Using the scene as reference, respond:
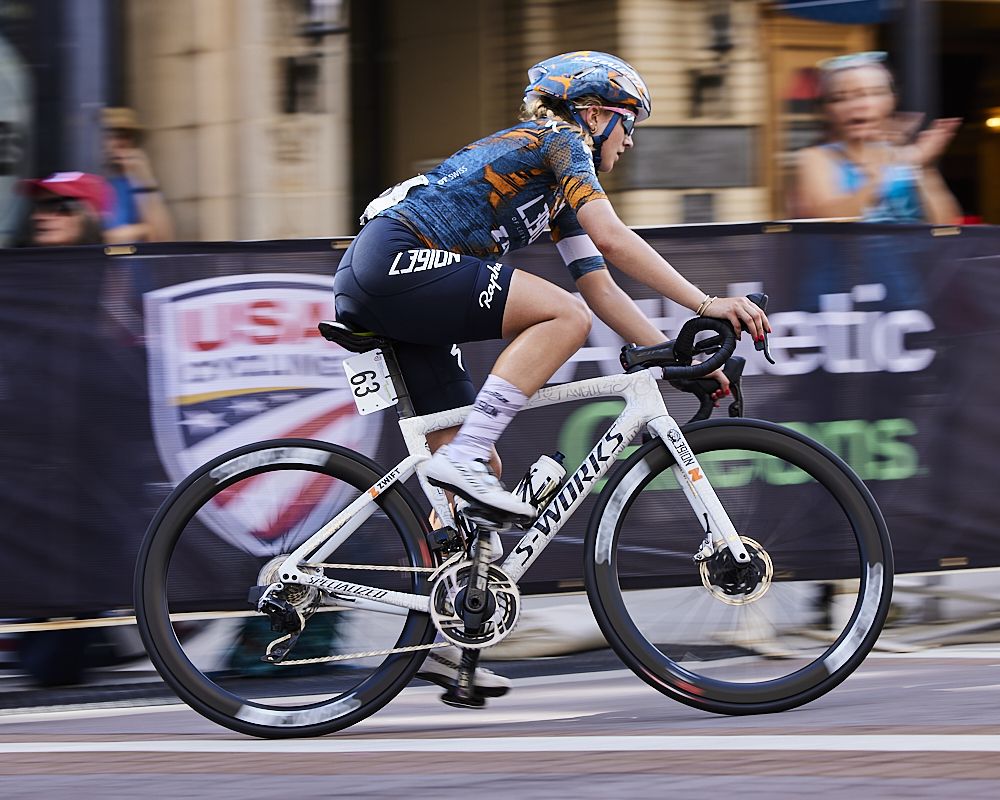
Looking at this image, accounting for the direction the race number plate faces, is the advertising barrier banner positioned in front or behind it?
behind

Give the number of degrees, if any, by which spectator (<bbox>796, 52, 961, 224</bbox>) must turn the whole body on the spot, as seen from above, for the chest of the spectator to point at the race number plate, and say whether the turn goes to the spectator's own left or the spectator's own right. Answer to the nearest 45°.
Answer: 0° — they already face it

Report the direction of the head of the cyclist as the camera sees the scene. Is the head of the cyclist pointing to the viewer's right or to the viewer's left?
to the viewer's right

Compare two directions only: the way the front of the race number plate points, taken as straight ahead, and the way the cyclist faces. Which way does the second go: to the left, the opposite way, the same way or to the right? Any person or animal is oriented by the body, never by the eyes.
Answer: to the left

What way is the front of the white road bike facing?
to the viewer's right

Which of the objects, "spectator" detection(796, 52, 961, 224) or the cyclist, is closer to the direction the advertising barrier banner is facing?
the cyclist

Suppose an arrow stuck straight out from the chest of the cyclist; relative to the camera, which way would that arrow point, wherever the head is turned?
to the viewer's right
